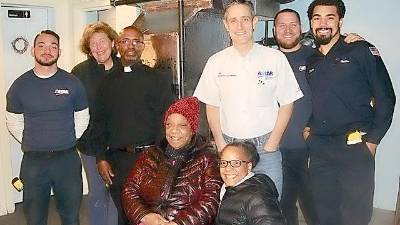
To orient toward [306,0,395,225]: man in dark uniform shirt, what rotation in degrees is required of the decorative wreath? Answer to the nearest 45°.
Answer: approximately 45° to its left

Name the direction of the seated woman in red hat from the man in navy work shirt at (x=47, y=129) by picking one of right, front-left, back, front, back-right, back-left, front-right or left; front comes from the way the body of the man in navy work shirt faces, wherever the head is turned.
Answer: front-left

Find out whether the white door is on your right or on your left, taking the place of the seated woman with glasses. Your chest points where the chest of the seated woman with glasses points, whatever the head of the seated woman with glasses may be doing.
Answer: on your right

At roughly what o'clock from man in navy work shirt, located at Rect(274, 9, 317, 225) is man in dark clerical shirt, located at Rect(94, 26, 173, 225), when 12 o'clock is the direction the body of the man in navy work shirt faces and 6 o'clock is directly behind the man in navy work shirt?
The man in dark clerical shirt is roughly at 3 o'clock from the man in navy work shirt.
